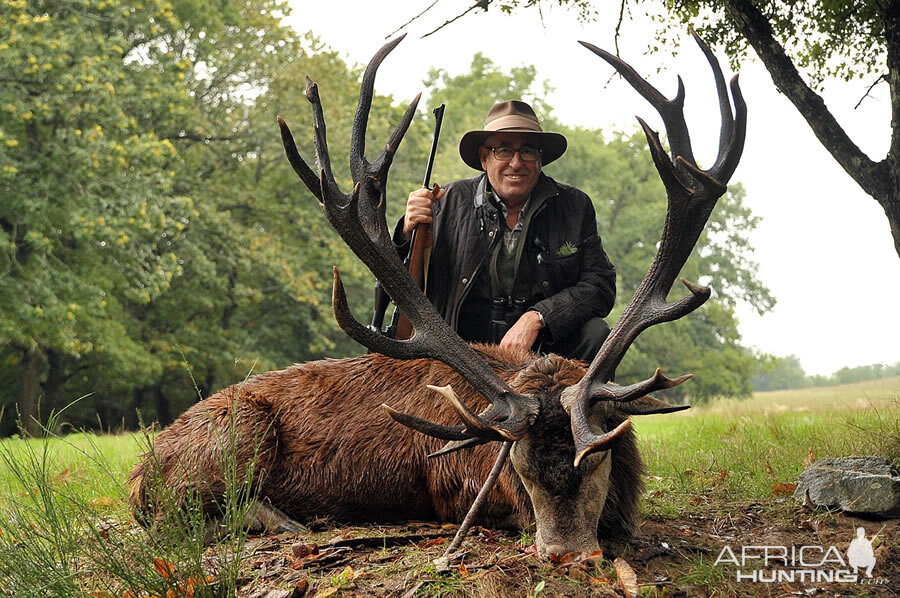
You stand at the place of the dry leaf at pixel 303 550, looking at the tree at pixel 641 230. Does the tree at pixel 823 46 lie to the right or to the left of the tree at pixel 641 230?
right

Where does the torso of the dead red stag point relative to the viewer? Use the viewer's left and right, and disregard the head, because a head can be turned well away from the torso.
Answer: facing the viewer and to the right of the viewer

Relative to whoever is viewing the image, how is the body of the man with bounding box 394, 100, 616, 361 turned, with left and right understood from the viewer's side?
facing the viewer

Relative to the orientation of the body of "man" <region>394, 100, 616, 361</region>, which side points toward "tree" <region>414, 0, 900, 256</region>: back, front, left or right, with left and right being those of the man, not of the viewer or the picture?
left

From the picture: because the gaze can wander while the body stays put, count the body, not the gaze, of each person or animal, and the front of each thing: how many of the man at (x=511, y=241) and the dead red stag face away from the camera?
0

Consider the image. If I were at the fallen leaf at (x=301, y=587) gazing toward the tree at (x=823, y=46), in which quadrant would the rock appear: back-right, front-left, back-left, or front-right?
front-right

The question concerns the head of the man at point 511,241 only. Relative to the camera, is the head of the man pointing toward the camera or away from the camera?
toward the camera

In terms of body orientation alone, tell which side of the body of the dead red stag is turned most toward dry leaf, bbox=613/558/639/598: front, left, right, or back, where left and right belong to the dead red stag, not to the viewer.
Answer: front

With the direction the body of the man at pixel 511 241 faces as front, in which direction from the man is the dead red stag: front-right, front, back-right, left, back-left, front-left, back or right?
front

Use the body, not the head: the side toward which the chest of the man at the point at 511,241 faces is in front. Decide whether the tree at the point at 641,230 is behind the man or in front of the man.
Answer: behind

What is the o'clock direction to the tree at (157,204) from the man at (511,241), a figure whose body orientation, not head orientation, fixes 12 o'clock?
The tree is roughly at 5 o'clock from the man.
